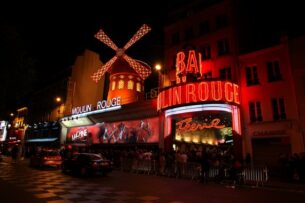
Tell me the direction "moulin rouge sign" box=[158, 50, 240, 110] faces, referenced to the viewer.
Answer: facing the viewer and to the left of the viewer

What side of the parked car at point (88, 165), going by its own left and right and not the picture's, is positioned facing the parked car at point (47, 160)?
front

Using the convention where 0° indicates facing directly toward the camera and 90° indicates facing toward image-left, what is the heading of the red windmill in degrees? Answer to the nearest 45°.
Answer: approximately 45°

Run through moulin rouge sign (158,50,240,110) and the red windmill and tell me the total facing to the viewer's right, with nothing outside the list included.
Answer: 0

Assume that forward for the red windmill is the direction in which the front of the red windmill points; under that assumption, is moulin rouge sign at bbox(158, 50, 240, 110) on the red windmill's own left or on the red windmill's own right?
on the red windmill's own left

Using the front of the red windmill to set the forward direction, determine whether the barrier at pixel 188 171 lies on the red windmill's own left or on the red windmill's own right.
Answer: on the red windmill's own left

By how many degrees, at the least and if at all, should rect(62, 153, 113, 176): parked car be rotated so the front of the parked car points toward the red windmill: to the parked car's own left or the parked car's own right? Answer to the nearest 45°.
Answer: approximately 45° to the parked car's own right

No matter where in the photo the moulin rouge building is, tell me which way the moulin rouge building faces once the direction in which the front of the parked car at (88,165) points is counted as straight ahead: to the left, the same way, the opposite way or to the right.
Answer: to the left

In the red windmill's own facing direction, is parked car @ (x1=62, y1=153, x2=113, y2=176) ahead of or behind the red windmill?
ahead

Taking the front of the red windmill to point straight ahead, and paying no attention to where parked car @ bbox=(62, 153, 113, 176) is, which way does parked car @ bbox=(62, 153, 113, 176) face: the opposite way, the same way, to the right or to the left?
to the right
